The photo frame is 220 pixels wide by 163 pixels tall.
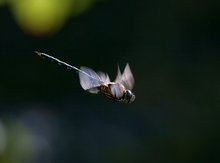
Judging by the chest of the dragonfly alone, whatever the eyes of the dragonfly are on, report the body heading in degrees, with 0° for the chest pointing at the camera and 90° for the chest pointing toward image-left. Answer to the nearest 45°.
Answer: approximately 270°
